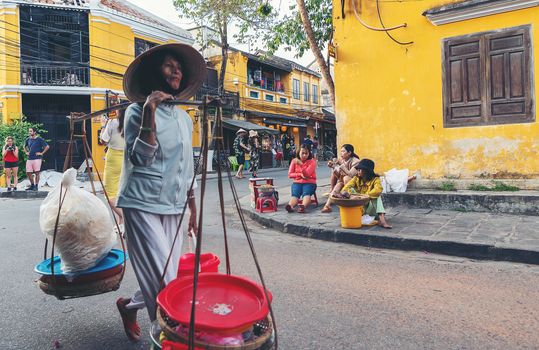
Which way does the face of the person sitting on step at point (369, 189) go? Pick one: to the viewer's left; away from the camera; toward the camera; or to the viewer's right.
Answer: to the viewer's left

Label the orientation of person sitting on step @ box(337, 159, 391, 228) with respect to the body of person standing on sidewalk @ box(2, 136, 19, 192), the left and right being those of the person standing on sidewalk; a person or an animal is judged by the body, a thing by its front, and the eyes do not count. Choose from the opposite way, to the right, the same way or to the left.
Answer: to the right

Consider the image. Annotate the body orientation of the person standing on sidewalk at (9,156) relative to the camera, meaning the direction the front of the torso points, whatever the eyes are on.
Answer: toward the camera

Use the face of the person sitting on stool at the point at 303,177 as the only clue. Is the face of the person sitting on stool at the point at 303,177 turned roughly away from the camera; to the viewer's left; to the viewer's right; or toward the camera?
toward the camera

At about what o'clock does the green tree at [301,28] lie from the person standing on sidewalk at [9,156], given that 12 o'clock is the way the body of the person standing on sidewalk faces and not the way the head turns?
The green tree is roughly at 10 o'clock from the person standing on sidewalk.

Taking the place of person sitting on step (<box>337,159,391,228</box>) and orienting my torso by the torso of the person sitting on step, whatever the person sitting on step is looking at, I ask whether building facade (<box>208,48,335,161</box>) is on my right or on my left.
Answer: on my right

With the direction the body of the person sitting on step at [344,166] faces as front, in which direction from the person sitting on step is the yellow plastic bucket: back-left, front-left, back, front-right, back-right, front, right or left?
front-left

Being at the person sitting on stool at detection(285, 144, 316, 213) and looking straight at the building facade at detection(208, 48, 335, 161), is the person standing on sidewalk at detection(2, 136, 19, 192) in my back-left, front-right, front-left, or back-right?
front-left

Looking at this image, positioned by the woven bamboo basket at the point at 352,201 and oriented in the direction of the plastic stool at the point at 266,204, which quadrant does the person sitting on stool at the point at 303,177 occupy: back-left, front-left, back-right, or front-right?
front-right

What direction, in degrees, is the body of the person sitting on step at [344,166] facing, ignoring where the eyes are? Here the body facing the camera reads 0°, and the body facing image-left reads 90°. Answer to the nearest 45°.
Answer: approximately 45°

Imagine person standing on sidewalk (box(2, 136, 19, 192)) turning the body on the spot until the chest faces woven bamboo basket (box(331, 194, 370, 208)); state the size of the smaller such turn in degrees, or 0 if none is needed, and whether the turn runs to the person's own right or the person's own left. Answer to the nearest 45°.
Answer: approximately 45° to the person's own left

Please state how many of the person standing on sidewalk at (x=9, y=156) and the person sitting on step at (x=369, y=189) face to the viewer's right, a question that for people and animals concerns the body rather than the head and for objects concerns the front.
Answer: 0

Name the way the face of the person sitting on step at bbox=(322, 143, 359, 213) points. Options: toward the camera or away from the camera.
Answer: toward the camera

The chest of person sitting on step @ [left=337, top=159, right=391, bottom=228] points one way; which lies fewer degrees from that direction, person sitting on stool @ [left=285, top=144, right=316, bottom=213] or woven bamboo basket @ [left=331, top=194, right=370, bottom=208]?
the woven bamboo basket
